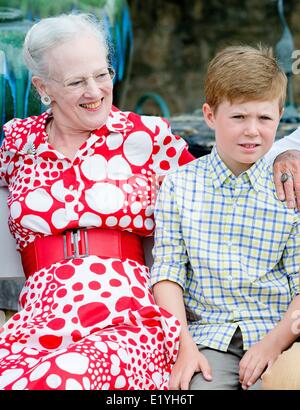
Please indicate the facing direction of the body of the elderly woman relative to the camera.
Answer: toward the camera

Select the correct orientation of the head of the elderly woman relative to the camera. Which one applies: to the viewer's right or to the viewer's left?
to the viewer's right
